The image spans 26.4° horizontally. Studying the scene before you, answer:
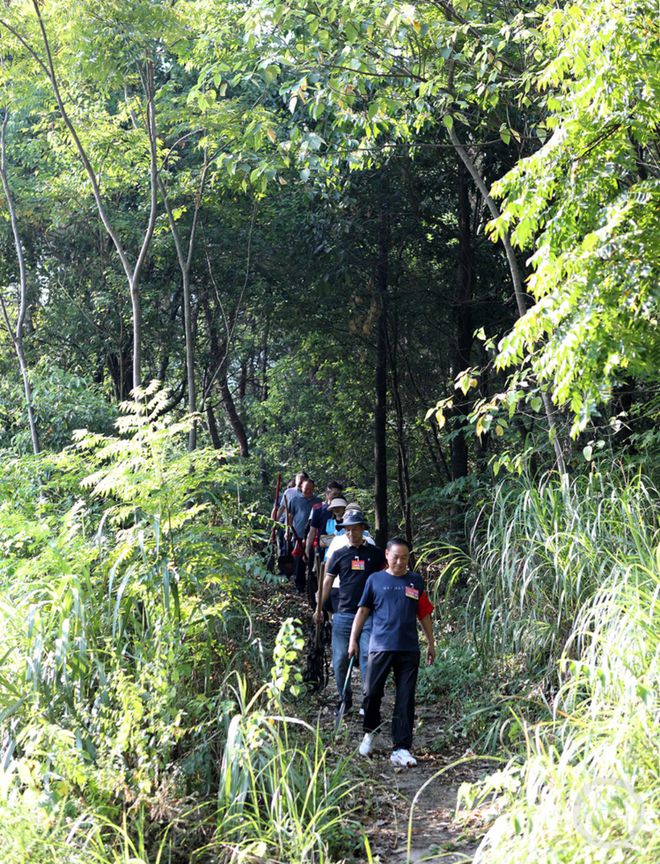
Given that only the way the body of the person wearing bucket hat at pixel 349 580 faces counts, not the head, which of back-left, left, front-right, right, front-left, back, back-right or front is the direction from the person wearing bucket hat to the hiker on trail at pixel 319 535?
back

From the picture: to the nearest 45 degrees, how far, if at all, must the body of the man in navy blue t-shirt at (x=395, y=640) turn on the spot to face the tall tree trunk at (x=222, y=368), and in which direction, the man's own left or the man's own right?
approximately 180°

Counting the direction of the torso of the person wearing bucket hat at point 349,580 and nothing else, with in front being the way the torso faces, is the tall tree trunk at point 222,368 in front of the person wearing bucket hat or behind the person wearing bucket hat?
behind

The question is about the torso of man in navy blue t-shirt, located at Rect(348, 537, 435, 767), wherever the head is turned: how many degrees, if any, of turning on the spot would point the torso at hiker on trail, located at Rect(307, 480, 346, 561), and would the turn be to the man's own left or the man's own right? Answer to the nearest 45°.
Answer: approximately 180°
